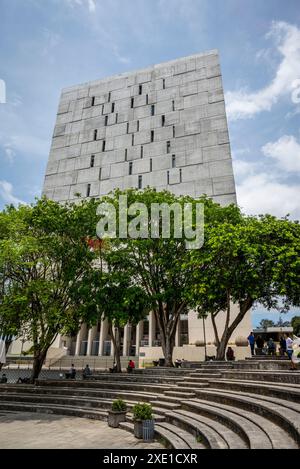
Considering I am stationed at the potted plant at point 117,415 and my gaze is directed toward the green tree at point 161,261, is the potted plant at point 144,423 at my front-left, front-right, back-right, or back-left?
back-right

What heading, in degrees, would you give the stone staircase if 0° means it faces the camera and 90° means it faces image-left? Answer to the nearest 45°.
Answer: approximately 45°
